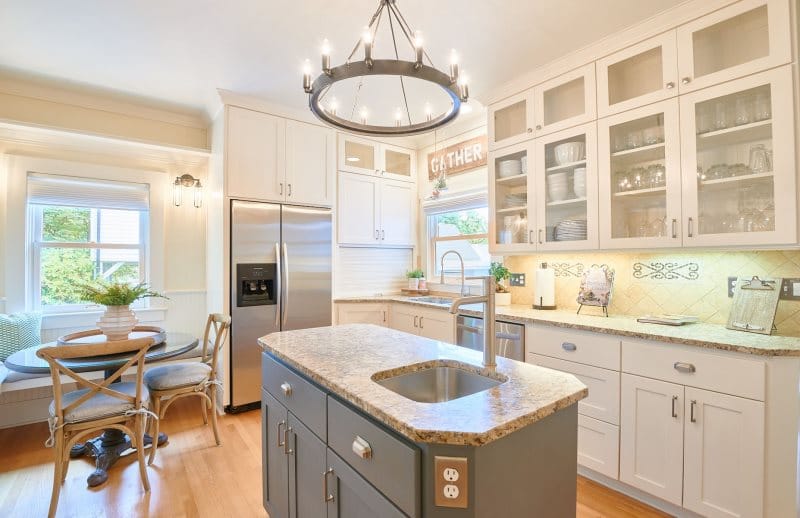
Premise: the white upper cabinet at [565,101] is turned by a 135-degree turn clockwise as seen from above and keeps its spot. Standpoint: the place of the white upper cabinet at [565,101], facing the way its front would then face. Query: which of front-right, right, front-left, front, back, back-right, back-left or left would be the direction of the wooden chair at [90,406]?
back-left

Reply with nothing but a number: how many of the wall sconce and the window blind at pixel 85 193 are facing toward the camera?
2

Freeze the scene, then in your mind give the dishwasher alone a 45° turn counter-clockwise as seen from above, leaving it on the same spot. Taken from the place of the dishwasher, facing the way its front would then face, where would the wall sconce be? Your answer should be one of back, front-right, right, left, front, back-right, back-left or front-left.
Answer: right

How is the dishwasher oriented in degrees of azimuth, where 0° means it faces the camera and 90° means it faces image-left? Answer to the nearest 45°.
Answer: approximately 45°

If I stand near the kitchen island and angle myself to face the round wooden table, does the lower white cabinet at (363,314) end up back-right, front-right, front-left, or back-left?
front-right

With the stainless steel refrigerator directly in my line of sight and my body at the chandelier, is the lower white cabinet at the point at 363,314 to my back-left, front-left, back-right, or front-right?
front-right

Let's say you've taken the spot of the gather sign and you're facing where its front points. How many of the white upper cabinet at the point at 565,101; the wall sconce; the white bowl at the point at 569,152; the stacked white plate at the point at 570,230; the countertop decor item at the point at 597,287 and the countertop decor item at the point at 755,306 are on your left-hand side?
5

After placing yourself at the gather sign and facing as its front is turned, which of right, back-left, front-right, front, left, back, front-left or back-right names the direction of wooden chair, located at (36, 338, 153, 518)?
front

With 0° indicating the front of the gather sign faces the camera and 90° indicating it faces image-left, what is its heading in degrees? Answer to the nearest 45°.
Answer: approximately 45°

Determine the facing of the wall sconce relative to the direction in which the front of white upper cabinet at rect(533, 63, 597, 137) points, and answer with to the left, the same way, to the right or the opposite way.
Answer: to the left

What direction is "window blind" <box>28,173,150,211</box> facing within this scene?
toward the camera
